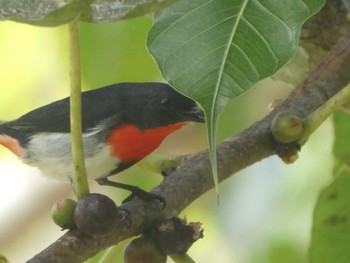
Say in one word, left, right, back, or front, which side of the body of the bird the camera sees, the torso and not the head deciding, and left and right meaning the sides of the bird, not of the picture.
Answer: right
